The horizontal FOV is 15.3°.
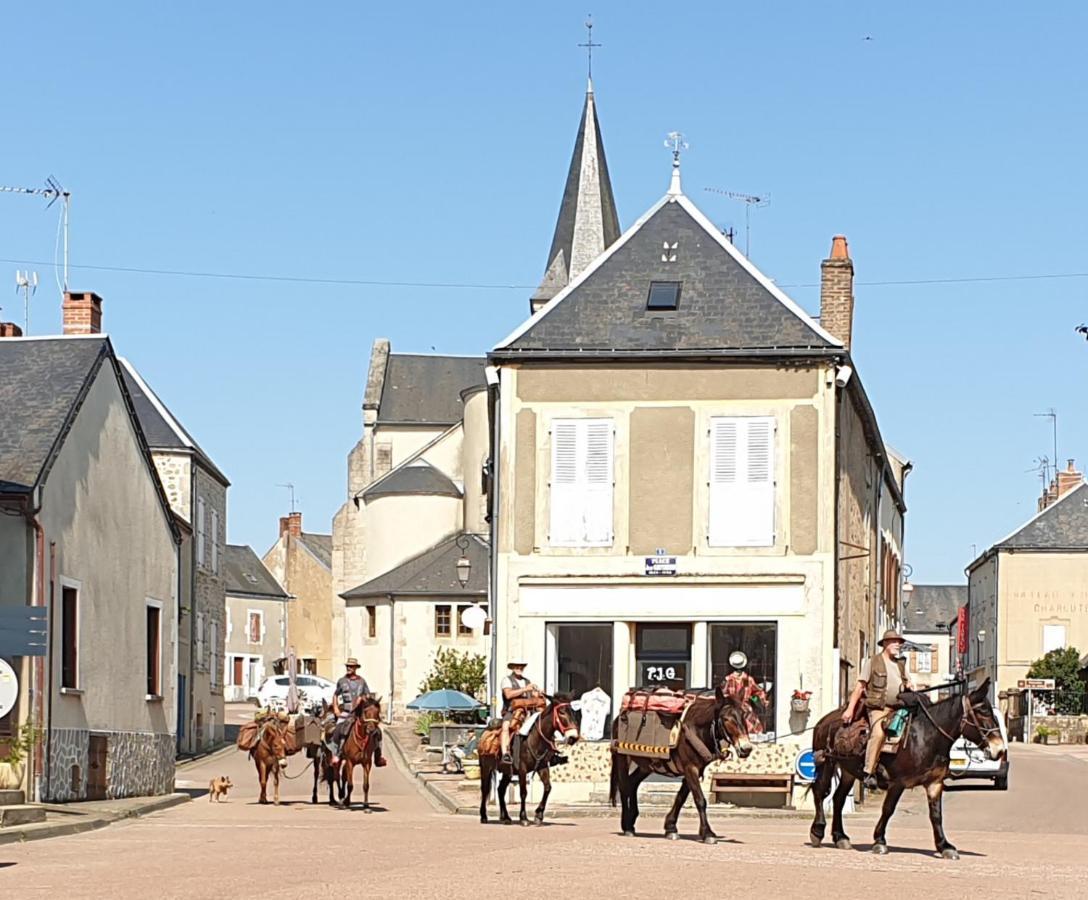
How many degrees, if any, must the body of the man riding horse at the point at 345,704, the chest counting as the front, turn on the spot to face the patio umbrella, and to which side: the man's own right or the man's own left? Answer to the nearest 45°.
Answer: approximately 135° to the man's own left

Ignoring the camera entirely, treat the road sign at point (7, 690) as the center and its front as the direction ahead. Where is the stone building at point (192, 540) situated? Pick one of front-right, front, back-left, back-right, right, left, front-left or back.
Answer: back

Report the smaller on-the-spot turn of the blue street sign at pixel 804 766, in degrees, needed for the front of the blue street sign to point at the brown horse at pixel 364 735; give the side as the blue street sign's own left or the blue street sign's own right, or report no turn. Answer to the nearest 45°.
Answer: approximately 90° to the blue street sign's own right

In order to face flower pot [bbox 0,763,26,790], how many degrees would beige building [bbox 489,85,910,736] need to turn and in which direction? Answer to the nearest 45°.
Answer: approximately 45° to its right

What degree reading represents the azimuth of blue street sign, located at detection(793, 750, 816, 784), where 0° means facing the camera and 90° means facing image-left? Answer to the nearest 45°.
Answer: approximately 0°

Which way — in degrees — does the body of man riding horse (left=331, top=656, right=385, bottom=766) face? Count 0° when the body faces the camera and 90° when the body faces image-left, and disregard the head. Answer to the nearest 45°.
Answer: approximately 315°

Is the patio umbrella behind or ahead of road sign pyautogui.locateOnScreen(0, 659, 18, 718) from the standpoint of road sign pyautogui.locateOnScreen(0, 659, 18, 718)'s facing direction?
behind
